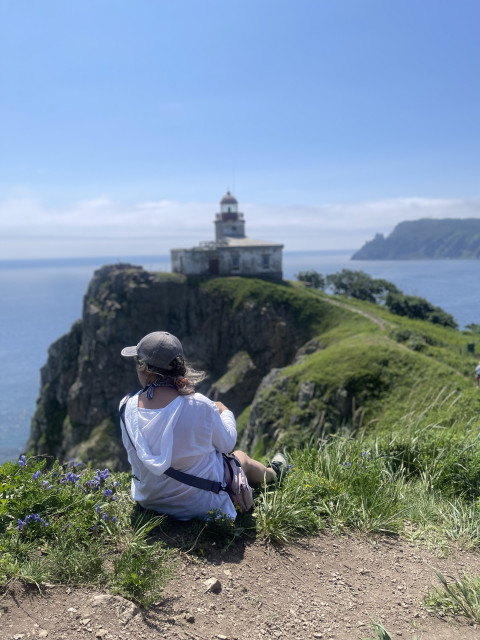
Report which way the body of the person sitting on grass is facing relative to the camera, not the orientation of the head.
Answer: away from the camera

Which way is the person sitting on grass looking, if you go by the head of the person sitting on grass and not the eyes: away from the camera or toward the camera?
away from the camera
